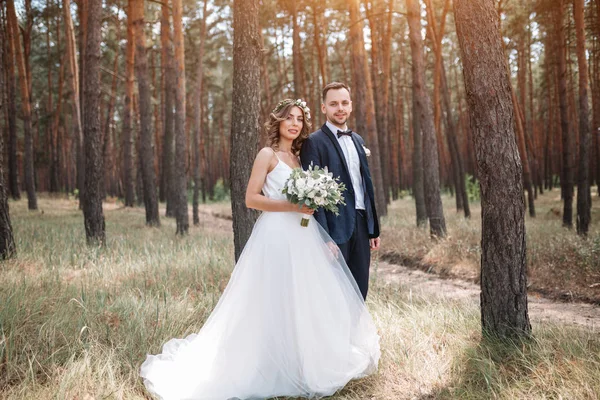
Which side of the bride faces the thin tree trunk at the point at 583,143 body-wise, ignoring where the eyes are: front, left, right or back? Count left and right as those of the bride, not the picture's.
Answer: left

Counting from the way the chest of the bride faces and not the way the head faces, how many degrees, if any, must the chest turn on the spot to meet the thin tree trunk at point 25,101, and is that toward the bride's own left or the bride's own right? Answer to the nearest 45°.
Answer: approximately 180°

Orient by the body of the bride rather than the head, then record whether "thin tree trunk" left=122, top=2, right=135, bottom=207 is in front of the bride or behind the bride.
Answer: behind

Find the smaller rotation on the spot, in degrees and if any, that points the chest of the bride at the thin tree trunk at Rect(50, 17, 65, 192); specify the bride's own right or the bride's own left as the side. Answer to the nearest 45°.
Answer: approximately 180°

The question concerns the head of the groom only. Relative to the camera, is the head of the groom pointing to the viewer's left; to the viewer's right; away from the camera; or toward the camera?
toward the camera

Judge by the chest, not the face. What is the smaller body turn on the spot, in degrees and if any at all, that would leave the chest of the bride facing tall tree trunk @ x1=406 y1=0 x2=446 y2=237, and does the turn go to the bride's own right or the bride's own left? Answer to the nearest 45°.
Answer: approximately 90° to the bride's own left

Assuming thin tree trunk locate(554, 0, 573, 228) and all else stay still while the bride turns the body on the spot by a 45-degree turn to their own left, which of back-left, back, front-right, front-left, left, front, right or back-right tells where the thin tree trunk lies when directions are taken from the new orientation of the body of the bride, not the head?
front-left

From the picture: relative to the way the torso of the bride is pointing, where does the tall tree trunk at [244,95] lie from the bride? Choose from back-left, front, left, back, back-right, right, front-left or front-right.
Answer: back-left

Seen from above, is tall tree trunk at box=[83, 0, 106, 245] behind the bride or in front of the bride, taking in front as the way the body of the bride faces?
behind

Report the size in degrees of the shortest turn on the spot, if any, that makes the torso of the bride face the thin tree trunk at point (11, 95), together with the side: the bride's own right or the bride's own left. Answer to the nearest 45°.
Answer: approximately 180°
